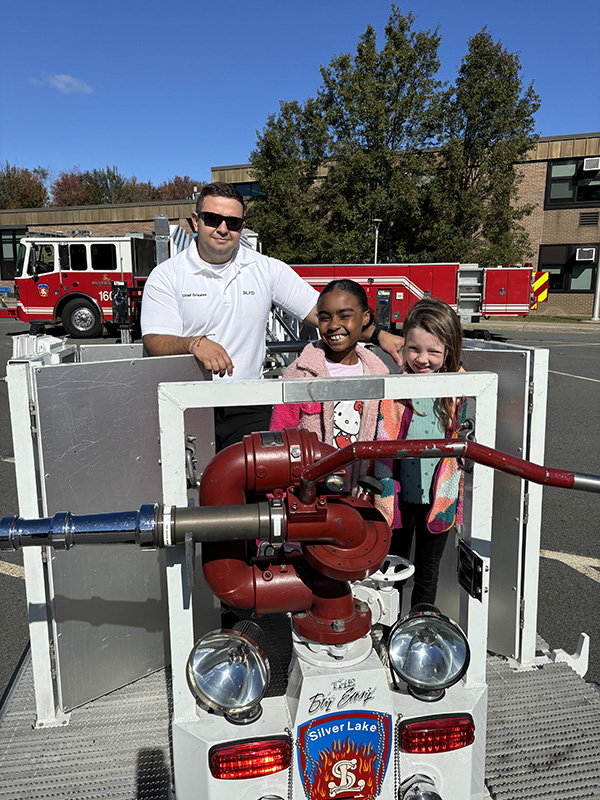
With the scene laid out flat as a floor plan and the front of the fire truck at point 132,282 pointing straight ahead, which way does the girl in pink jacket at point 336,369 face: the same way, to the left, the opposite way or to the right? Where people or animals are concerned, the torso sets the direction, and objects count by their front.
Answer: to the left

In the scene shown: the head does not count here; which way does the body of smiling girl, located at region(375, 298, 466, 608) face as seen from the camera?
toward the camera

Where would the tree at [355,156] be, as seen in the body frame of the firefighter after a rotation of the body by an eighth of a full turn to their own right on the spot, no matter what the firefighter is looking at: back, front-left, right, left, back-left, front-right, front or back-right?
back-right

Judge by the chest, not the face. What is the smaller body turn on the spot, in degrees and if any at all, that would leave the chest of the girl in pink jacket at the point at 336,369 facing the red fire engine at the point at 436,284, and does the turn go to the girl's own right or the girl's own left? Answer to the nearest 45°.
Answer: approximately 180°

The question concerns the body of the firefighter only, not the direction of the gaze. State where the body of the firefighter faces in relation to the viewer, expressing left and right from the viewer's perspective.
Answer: facing the viewer

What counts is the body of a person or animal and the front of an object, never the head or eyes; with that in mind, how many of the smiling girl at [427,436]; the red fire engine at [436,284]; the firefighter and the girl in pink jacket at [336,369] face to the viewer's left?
1

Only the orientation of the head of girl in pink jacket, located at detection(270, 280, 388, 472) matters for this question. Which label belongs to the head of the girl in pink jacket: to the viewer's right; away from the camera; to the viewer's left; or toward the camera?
toward the camera

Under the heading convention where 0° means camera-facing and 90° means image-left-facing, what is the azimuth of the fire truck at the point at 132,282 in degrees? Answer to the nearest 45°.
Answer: approximately 90°

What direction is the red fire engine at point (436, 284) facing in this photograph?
to the viewer's left
